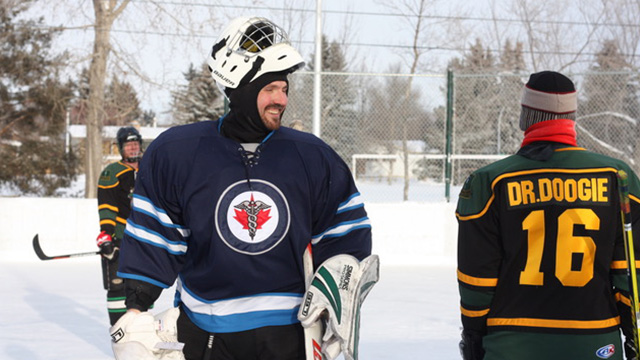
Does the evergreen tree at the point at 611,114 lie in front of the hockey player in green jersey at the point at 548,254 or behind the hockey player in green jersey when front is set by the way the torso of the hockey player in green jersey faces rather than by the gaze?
in front

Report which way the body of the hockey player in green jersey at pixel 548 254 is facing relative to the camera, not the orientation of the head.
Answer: away from the camera

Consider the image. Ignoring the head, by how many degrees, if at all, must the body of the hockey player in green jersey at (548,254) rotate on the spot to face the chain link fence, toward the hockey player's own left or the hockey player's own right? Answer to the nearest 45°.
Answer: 0° — they already face it

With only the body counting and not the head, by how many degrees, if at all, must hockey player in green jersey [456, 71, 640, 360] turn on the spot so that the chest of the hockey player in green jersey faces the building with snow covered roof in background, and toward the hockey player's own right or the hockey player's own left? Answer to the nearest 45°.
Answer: approximately 45° to the hockey player's own left

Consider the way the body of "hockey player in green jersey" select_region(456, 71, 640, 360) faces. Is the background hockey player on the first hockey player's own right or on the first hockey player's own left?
on the first hockey player's own left

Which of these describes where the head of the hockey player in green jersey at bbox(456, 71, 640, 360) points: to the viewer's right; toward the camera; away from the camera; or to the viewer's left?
away from the camera

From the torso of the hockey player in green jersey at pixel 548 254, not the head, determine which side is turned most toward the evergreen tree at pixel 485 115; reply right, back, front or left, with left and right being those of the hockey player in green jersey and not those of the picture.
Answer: front

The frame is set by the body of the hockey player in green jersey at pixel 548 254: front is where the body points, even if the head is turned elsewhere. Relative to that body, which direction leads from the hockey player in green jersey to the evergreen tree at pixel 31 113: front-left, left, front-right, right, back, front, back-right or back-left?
front-left

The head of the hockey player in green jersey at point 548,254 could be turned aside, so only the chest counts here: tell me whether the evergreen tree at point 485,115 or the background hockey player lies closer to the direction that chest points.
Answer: the evergreen tree
